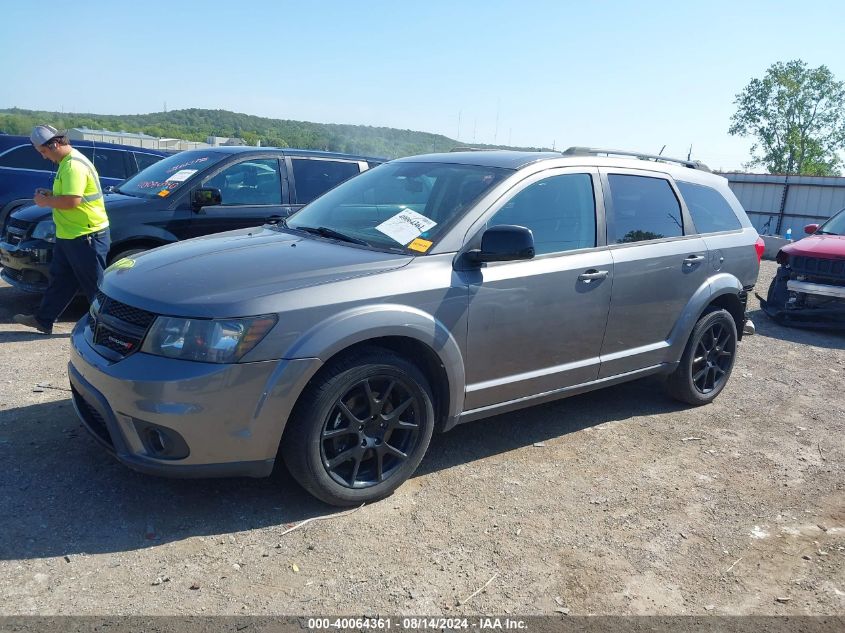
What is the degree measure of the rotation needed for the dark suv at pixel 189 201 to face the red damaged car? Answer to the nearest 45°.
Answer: approximately 135° to its left

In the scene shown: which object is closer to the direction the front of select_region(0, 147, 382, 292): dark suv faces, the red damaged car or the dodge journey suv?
the dodge journey suv

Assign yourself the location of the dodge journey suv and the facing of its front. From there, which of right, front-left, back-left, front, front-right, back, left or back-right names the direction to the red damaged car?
back

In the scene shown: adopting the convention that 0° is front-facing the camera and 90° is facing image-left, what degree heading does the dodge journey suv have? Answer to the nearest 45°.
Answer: approximately 45°

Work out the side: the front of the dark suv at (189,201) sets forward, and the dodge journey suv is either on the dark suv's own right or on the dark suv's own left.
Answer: on the dark suv's own left

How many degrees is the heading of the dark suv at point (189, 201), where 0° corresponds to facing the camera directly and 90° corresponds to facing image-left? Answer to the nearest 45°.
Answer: approximately 45°

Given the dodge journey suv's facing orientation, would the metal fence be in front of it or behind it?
behind

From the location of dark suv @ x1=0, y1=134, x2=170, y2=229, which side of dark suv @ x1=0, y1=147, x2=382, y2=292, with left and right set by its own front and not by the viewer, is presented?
right
